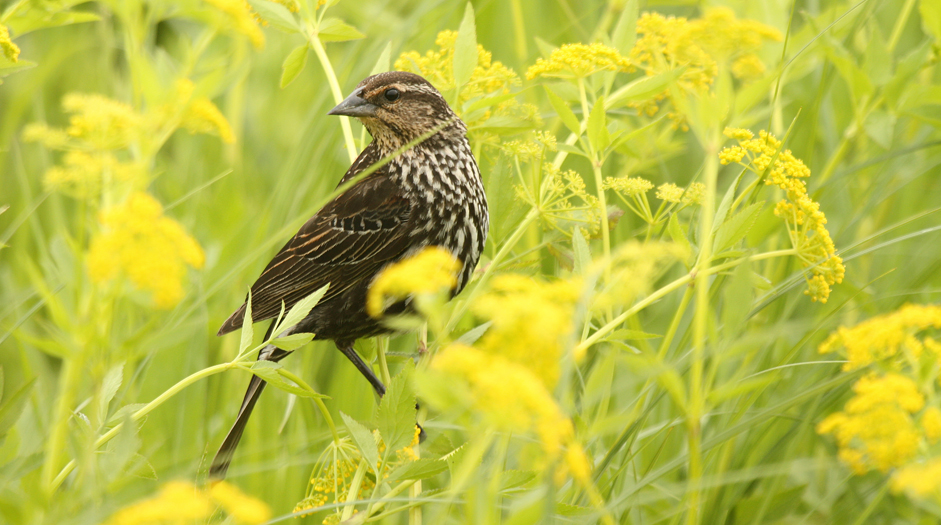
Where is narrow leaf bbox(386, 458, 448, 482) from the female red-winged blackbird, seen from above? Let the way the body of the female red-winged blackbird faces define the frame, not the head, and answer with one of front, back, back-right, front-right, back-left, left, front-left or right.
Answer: right

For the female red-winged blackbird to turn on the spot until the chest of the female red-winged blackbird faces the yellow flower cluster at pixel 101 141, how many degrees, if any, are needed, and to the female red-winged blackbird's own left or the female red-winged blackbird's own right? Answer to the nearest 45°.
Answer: approximately 90° to the female red-winged blackbird's own right

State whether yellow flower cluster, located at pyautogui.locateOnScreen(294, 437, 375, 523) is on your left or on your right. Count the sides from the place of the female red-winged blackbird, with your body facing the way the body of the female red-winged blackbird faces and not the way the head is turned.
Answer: on your right

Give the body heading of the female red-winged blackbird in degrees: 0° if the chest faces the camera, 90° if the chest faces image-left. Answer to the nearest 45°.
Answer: approximately 270°

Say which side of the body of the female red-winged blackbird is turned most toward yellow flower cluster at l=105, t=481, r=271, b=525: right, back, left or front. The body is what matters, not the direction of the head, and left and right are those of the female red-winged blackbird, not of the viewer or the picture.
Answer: right
